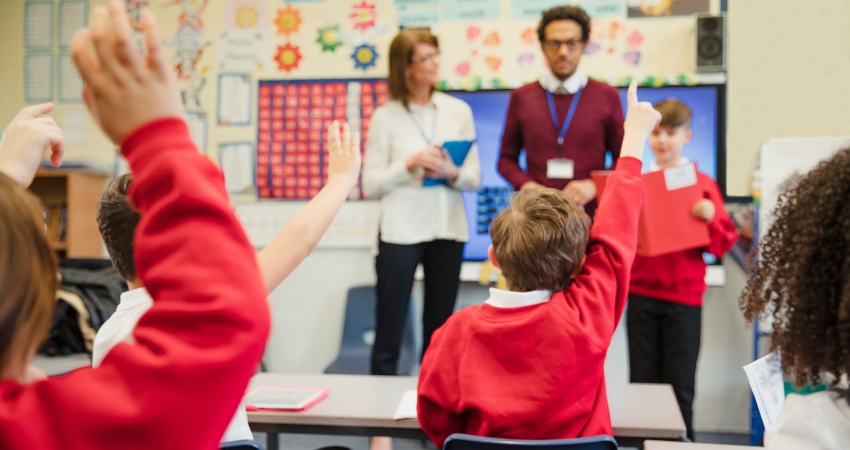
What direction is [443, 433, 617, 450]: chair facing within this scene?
away from the camera

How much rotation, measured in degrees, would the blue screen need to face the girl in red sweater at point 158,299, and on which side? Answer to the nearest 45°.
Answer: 0° — it already faces them

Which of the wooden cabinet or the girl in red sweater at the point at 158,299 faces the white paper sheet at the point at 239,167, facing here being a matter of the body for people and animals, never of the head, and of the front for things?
the girl in red sweater

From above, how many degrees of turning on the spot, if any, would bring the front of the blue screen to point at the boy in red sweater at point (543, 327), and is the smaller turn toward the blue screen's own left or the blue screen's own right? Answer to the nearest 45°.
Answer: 0° — it already faces them

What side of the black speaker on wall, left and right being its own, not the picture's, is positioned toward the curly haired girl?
front

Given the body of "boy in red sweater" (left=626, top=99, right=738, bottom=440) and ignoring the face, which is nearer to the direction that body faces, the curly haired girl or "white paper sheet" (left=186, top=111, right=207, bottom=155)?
the curly haired girl

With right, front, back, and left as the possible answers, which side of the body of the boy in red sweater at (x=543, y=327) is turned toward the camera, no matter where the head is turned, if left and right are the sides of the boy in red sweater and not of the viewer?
back

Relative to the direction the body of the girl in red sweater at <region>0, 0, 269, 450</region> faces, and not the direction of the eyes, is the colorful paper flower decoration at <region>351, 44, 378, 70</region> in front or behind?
in front

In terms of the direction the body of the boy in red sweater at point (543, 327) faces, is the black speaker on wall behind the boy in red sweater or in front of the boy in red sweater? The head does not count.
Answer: in front

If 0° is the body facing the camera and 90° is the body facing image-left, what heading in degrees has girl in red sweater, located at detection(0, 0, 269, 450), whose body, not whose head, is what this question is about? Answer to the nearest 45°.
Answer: approximately 180°

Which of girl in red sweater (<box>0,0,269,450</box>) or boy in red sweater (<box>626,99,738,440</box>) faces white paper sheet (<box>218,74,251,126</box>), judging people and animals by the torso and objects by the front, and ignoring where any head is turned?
girl in red sweater (<box>0,0,269,450</box>)

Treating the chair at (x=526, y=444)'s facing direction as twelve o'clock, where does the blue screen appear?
The blue screen is roughly at 12 o'clock from the chair.

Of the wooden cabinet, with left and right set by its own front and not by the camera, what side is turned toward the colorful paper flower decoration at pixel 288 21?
left
